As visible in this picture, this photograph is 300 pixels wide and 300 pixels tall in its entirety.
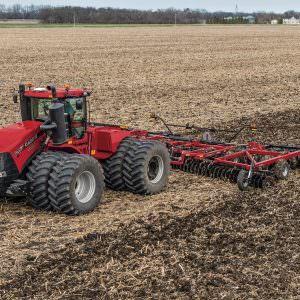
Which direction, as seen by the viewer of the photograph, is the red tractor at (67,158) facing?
facing the viewer and to the left of the viewer

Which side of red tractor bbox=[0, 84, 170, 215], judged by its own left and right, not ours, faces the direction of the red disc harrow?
back
